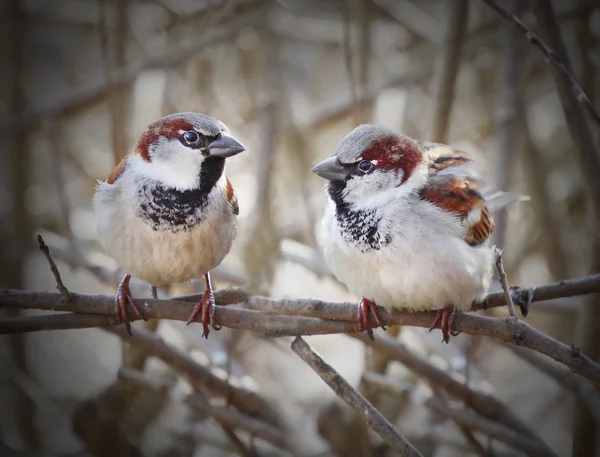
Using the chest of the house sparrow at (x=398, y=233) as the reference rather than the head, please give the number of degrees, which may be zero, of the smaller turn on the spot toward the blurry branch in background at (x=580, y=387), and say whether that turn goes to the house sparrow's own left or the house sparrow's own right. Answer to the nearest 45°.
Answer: approximately 180°

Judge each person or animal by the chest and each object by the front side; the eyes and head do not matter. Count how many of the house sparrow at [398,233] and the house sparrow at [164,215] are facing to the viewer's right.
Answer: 0

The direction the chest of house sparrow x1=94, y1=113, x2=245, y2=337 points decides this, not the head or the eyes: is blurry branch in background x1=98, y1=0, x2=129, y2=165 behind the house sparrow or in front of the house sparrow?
behind

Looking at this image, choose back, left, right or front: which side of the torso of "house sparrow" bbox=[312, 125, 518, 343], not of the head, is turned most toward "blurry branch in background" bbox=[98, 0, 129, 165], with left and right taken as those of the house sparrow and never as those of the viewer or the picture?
right

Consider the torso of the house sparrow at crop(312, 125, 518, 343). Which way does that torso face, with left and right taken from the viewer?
facing the viewer and to the left of the viewer

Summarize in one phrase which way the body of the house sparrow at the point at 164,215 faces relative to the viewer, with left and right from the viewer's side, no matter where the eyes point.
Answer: facing the viewer
